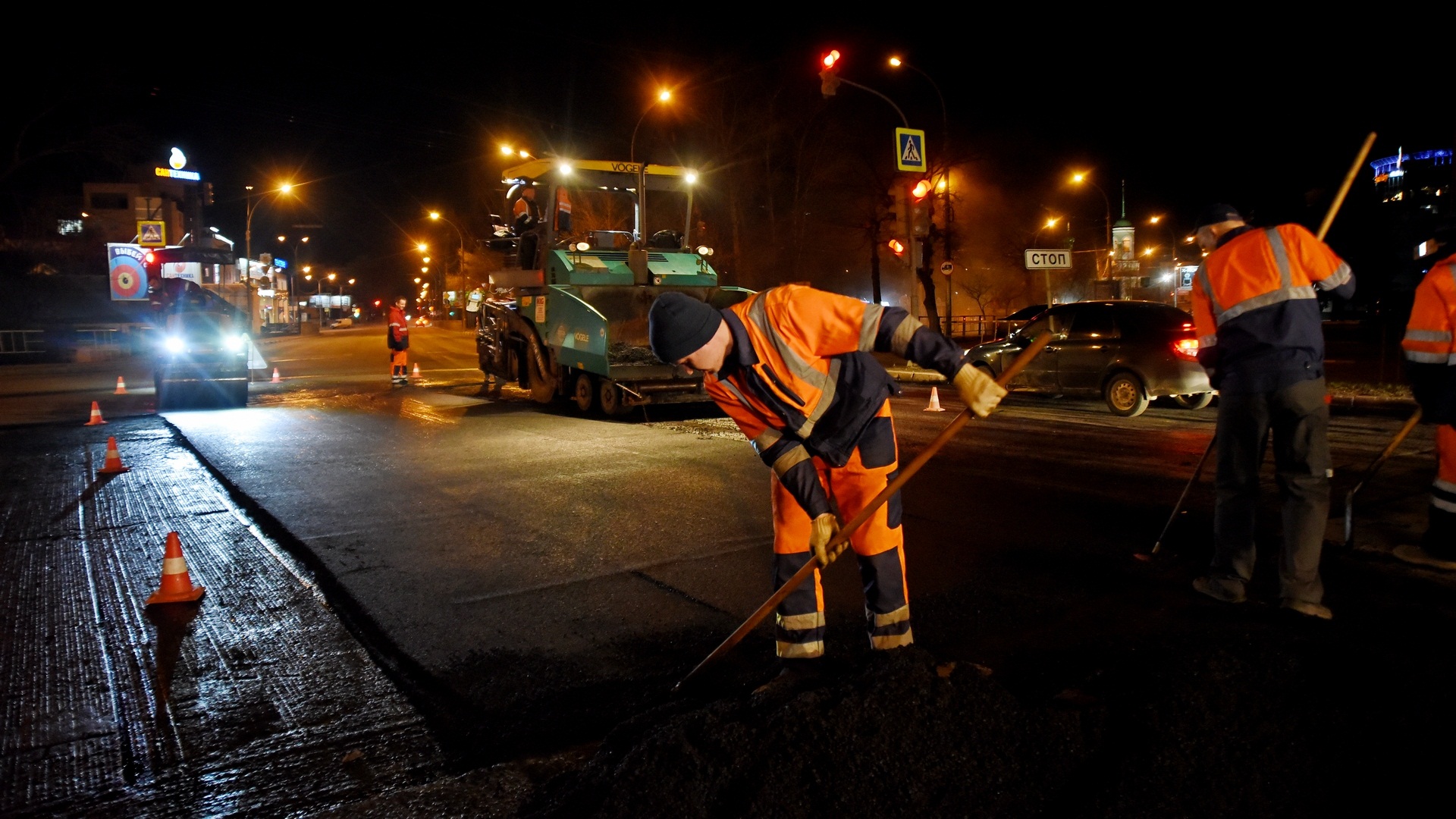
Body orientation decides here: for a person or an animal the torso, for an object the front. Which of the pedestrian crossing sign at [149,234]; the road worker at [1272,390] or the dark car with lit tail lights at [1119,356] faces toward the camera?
the pedestrian crossing sign

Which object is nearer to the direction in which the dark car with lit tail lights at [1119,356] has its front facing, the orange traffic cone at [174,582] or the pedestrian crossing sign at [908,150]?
the pedestrian crossing sign

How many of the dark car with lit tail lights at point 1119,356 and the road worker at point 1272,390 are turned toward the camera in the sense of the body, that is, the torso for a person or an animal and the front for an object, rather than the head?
0

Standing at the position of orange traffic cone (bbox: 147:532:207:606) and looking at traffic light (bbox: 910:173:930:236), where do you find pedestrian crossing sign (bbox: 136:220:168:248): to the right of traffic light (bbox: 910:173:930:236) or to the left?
left

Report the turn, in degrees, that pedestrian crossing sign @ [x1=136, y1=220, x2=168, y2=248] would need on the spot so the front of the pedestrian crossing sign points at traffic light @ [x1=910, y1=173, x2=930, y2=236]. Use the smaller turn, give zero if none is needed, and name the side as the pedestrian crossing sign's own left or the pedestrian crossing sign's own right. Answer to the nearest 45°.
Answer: approximately 45° to the pedestrian crossing sign's own left

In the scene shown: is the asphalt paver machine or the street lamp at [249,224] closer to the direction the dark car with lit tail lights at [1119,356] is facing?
the street lamp

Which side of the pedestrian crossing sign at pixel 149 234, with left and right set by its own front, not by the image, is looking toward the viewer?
front

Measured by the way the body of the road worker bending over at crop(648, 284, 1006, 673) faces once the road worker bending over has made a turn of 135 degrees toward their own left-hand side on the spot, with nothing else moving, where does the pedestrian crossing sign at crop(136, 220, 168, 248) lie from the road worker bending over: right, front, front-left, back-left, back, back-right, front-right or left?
back-left

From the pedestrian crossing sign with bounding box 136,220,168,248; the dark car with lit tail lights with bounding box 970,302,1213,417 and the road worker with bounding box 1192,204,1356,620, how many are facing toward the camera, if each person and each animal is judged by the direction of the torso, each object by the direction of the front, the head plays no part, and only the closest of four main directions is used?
1

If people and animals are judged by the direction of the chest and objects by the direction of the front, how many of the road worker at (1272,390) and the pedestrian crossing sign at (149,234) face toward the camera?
1

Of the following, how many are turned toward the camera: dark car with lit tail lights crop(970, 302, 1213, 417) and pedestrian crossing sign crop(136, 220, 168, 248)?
1

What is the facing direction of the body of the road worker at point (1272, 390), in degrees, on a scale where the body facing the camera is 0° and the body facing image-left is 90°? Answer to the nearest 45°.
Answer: approximately 135°

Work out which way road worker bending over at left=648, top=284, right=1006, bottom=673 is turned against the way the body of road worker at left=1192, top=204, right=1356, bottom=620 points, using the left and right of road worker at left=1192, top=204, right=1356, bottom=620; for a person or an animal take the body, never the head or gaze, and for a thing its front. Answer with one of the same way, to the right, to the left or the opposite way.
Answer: to the left
